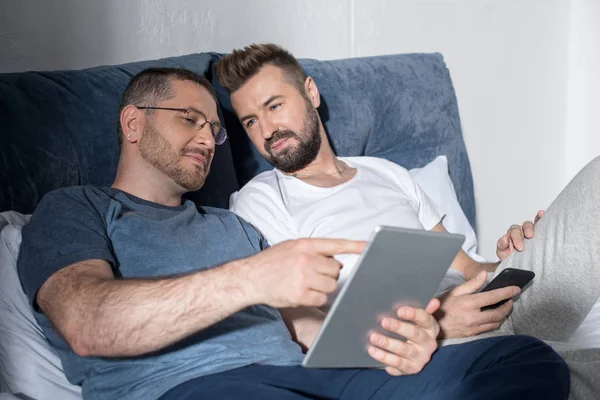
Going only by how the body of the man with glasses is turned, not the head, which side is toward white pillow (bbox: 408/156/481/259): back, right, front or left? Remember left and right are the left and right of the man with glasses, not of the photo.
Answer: left
